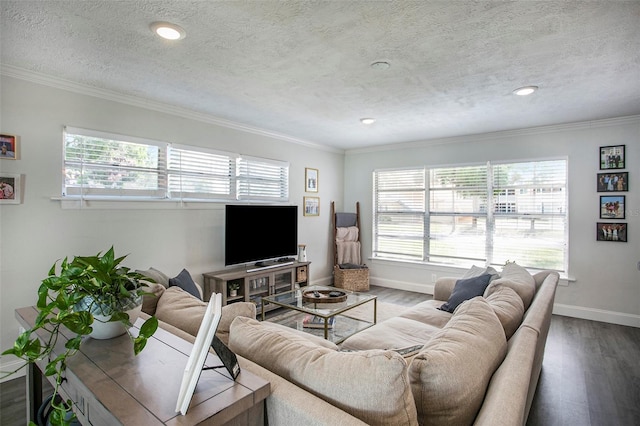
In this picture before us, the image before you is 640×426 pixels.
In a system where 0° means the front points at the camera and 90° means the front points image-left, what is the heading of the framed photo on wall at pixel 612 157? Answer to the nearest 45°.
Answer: approximately 0°

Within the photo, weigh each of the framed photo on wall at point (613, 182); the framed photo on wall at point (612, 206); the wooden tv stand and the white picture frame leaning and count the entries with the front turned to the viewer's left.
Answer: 1

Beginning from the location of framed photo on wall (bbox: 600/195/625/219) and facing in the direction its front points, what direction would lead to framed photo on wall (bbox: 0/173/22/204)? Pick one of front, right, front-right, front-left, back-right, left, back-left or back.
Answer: front-right

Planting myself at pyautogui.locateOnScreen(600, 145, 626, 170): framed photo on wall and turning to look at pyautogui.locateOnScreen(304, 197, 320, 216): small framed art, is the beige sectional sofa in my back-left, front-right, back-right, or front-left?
front-left

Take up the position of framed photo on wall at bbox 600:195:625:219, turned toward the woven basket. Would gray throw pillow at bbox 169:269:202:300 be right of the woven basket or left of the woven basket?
left

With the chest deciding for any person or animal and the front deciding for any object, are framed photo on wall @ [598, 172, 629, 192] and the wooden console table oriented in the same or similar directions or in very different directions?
same or similar directions

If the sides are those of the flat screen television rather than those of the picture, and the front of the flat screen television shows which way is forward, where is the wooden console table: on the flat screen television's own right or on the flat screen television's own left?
on the flat screen television's own right

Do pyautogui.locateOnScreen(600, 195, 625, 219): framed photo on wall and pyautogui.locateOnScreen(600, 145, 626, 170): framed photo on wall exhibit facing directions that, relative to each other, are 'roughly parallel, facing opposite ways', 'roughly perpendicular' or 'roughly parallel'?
roughly parallel

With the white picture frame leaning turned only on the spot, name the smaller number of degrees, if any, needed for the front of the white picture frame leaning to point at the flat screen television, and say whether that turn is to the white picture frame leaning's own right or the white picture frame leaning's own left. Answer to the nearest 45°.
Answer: approximately 90° to the white picture frame leaning's own right

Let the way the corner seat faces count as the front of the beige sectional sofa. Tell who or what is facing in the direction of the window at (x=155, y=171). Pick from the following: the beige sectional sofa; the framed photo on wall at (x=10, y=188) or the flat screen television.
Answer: the beige sectional sofa

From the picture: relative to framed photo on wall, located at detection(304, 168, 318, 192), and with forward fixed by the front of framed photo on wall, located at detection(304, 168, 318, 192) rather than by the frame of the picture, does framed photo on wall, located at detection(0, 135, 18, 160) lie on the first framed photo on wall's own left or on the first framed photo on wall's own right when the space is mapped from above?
on the first framed photo on wall's own right

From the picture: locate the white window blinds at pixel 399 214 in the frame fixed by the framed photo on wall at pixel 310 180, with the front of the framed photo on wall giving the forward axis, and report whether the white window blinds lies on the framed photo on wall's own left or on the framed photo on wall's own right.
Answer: on the framed photo on wall's own left

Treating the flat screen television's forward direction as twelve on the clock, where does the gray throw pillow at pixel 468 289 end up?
The gray throw pillow is roughly at 12 o'clock from the flat screen television.

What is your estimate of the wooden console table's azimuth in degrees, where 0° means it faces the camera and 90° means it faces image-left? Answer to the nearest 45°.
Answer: approximately 45°

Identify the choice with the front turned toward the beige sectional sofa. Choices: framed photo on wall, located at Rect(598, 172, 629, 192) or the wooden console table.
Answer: the framed photo on wall

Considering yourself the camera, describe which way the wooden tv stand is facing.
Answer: facing the viewer and to the right of the viewer

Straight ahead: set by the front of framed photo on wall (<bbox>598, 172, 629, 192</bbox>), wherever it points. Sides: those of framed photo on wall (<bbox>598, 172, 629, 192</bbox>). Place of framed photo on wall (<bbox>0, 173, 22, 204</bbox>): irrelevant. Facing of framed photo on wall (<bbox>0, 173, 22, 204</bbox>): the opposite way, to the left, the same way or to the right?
to the left

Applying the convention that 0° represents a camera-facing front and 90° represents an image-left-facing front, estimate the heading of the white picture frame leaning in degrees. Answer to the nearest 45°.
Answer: approximately 90°

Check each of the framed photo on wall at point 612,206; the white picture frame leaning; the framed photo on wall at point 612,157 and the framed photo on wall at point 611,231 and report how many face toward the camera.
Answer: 3

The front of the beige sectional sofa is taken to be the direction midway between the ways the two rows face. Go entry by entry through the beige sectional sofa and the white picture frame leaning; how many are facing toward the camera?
0

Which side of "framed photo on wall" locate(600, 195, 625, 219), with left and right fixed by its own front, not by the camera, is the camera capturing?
front
